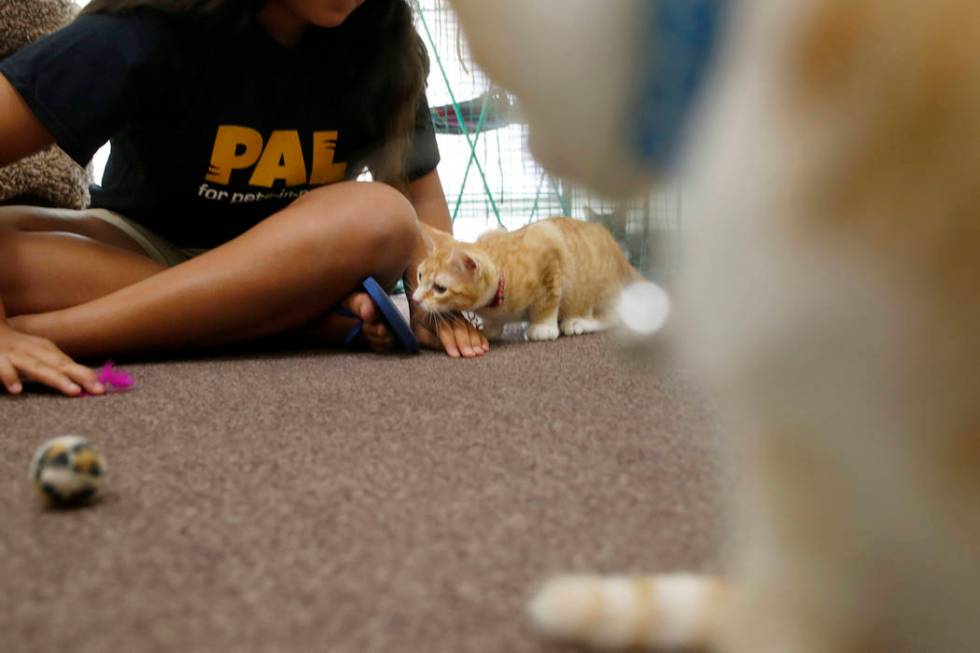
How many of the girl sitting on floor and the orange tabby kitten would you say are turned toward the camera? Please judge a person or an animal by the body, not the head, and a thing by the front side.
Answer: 1

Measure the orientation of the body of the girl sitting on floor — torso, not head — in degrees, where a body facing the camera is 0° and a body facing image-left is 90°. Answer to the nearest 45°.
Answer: approximately 0°

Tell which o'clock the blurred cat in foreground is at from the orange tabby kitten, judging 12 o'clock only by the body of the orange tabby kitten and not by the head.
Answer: The blurred cat in foreground is roughly at 9 o'clock from the orange tabby kitten.

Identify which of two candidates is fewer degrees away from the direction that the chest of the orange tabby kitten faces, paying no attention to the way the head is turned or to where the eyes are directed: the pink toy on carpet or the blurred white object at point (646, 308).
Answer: the pink toy on carpet

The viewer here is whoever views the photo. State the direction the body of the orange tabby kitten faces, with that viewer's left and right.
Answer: facing to the left of the viewer

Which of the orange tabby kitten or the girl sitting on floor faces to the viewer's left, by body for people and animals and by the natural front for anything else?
the orange tabby kitten
